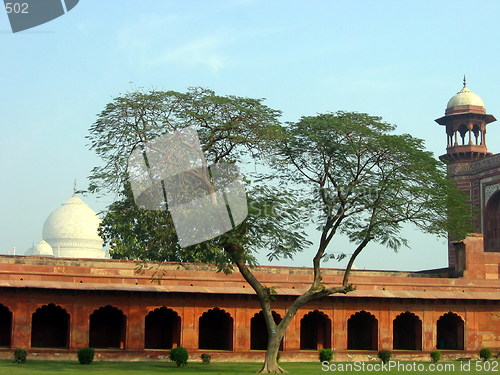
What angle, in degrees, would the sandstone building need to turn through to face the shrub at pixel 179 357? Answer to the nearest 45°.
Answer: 0° — it already faces it

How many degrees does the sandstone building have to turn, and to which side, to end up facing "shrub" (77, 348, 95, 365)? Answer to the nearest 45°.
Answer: approximately 45° to its right

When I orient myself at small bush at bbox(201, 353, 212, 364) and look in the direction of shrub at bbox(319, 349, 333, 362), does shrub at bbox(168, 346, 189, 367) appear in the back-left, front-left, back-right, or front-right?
back-right

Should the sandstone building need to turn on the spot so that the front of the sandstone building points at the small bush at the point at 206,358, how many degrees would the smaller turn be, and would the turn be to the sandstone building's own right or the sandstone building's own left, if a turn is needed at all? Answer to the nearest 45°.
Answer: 0° — it already faces it

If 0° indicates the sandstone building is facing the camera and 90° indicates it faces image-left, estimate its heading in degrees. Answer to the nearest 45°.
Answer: approximately 0°
